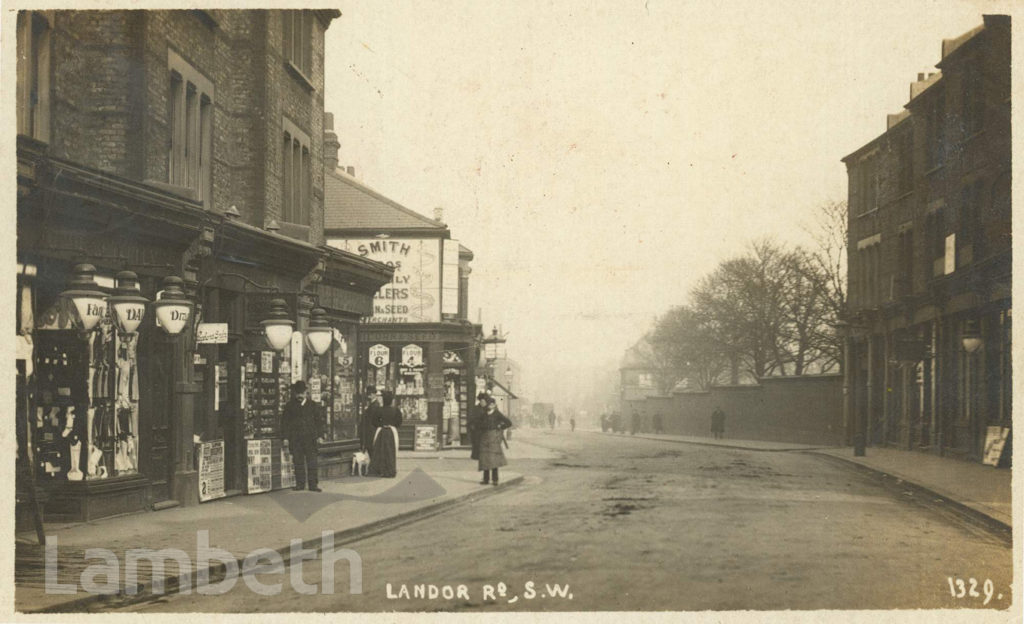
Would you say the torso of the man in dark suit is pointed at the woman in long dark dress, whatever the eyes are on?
no

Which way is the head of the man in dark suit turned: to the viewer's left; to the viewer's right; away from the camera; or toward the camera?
toward the camera

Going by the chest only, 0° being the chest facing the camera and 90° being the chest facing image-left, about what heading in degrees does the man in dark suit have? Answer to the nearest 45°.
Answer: approximately 0°

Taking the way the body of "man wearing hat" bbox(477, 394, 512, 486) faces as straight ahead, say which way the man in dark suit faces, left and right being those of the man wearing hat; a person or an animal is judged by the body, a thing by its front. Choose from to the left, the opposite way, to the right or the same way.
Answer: the same way

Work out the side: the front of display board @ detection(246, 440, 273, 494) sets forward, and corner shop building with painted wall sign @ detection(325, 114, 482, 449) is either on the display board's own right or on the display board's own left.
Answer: on the display board's own left

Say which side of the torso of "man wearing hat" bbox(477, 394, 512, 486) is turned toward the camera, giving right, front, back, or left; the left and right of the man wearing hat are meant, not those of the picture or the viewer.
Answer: front

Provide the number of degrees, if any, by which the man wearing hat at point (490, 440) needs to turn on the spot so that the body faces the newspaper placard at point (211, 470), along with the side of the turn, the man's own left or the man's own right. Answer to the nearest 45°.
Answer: approximately 45° to the man's own right

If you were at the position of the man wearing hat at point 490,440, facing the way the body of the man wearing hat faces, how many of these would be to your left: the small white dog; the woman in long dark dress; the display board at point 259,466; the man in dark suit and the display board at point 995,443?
1

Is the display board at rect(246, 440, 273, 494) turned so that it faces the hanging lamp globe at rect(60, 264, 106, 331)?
no

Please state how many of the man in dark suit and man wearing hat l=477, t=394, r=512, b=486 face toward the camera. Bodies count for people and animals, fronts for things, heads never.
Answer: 2

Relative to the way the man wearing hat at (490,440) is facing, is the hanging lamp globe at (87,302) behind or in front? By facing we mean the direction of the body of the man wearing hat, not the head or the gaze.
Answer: in front

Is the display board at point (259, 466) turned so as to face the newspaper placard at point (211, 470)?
no

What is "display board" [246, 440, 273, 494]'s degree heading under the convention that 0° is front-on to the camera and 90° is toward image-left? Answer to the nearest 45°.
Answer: approximately 315°

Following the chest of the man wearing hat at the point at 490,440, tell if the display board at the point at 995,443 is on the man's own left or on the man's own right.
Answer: on the man's own left

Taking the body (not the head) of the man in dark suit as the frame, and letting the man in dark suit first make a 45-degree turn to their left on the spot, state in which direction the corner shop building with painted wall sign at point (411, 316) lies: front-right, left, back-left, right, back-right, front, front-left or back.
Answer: back-left
